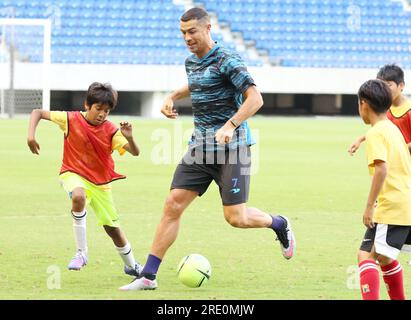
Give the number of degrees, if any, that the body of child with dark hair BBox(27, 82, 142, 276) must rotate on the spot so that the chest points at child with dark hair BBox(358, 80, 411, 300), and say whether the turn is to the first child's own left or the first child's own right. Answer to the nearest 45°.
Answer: approximately 45° to the first child's own left

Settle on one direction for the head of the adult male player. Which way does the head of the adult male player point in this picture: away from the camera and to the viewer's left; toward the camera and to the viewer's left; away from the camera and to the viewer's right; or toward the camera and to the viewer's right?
toward the camera and to the viewer's left

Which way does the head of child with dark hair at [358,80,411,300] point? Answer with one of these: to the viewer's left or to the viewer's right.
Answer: to the viewer's left

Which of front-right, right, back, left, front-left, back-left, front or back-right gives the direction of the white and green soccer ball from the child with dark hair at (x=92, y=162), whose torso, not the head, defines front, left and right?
front-left

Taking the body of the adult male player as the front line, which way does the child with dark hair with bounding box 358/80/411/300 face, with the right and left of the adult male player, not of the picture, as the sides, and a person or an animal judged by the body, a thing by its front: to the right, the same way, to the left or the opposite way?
to the right

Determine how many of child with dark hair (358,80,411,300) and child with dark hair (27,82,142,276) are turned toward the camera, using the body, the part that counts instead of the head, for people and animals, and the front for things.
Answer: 1

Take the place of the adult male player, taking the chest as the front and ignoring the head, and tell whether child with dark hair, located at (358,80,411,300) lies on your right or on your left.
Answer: on your left

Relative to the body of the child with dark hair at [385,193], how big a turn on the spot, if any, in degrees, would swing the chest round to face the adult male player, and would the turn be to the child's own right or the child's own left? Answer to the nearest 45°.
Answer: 0° — they already face them

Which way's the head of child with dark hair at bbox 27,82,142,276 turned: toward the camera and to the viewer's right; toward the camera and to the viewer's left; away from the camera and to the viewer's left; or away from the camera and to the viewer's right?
toward the camera and to the viewer's right

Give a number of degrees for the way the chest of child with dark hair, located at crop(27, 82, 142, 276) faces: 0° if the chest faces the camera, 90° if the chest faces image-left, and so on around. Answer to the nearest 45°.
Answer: approximately 0°

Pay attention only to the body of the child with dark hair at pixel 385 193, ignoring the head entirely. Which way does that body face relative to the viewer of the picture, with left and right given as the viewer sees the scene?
facing away from the viewer and to the left of the viewer
